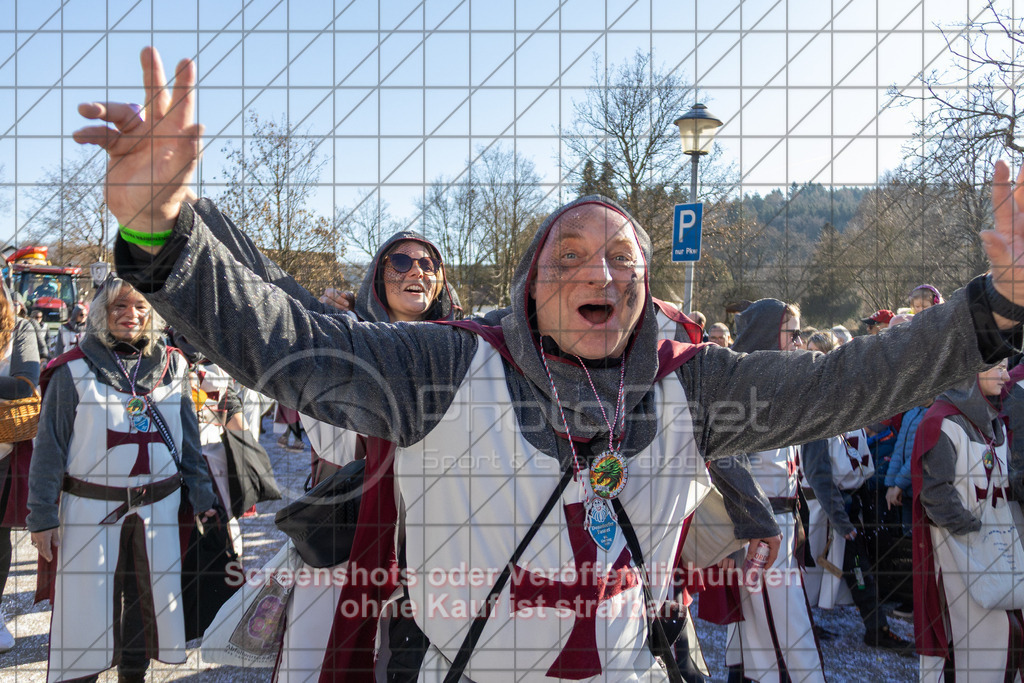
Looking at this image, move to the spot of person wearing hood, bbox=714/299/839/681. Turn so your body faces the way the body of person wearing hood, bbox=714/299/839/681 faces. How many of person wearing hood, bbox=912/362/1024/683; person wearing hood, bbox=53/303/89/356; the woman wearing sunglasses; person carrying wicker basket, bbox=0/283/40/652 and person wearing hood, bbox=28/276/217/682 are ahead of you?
1

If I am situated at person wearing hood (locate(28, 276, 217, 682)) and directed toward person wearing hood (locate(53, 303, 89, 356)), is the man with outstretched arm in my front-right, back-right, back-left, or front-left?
back-right

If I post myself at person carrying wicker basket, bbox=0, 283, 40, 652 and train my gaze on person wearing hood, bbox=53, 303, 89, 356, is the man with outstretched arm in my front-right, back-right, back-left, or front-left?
back-right

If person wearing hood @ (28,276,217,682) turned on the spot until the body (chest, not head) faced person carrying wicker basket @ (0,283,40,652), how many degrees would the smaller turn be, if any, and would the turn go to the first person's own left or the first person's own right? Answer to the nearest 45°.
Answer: approximately 135° to the first person's own right

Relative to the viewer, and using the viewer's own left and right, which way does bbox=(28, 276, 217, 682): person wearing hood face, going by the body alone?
facing the viewer

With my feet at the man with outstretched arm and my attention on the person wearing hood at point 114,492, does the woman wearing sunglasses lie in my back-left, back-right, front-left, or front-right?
front-right

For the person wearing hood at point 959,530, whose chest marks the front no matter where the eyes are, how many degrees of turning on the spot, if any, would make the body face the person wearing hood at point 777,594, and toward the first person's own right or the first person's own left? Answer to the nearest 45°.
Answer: approximately 135° to the first person's own right

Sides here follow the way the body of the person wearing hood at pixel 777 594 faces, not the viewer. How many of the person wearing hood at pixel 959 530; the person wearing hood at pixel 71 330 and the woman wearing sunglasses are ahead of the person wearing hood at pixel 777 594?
1
